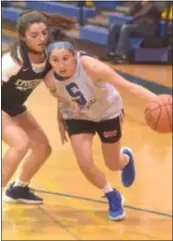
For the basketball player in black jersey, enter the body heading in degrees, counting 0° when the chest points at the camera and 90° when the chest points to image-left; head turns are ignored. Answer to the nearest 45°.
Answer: approximately 315°

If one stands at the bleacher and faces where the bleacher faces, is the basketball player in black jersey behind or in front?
in front

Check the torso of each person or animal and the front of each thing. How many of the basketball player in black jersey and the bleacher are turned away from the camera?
0

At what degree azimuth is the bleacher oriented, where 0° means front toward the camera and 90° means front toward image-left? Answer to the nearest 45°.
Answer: approximately 45°

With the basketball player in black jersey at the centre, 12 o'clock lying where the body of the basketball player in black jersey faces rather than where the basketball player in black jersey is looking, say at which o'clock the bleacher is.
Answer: The bleacher is roughly at 8 o'clock from the basketball player in black jersey.

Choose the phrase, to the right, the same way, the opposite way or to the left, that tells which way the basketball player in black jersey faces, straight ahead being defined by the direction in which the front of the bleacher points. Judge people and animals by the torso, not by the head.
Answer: to the left

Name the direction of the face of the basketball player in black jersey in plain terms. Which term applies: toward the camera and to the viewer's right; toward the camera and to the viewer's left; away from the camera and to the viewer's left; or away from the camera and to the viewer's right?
toward the camera and to the viewer's right
